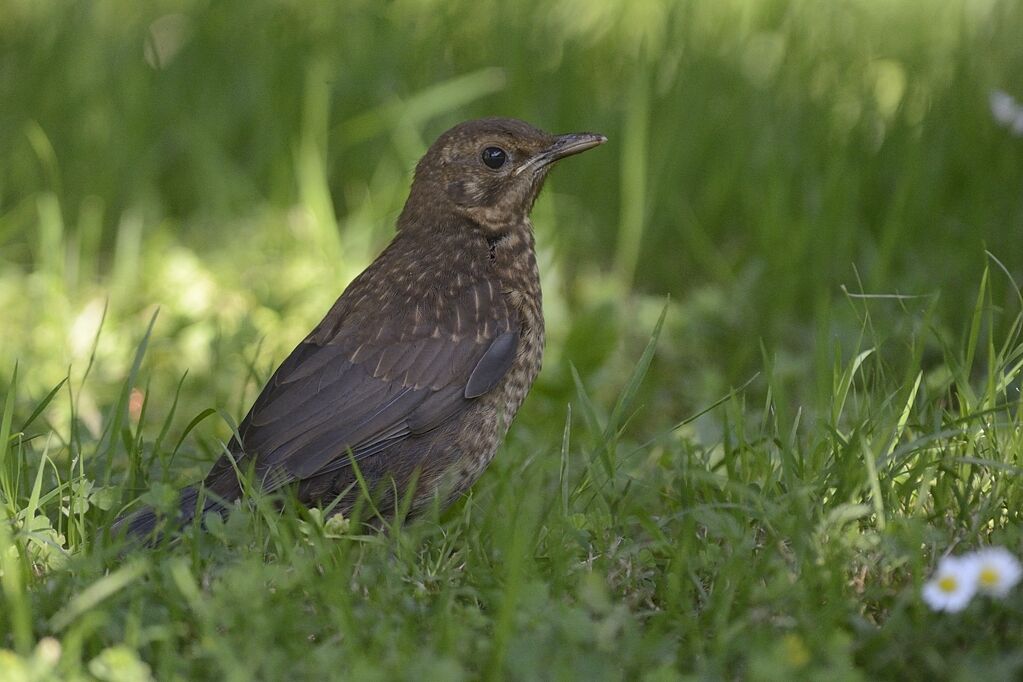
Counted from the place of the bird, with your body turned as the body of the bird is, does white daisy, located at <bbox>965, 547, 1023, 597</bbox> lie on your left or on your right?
on your right

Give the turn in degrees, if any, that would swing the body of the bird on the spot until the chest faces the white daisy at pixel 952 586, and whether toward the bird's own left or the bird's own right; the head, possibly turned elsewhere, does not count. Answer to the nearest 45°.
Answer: approximately 45° to the bird's own right

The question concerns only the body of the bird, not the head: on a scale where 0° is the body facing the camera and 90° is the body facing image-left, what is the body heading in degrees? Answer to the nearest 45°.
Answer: approximately 270°

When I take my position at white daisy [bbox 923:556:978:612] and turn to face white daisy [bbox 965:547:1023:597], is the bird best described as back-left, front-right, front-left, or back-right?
back-left
